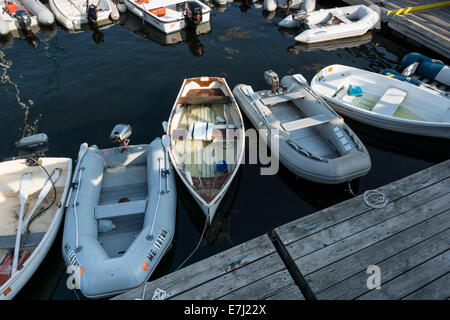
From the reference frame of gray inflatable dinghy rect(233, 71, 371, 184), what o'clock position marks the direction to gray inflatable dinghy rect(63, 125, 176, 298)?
gray inflatable dinghy rect(63, 125, 176, 298) is roughly at 3 o'clock from gray inflatable dinghy rect(233, 71, 371, 184).

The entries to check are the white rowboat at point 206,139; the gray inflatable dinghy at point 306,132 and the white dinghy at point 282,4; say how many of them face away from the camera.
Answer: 1

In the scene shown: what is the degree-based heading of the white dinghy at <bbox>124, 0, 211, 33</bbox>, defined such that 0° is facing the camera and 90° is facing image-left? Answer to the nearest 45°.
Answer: approximately 135°

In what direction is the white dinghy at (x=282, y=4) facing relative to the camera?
away from the camera

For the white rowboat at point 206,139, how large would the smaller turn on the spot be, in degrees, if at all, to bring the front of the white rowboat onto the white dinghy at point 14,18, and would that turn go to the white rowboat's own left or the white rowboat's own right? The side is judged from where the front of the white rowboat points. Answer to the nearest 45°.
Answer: approximately 135° to the white rowboat's own right

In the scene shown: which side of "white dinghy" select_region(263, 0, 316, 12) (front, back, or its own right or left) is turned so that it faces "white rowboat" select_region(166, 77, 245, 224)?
back

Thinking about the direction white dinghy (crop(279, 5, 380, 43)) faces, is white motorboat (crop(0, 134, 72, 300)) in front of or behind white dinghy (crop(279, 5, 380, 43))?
behind

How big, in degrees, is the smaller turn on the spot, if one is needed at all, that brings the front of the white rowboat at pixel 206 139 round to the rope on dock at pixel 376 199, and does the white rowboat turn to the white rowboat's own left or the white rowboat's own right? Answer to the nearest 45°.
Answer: approximately 45° to the white rowboat's own left

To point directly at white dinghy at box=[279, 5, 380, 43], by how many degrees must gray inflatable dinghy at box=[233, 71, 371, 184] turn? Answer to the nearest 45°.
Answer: approximately 135° to its left

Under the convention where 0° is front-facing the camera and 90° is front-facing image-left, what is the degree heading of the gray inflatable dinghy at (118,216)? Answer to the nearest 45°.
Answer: approximately 0°
